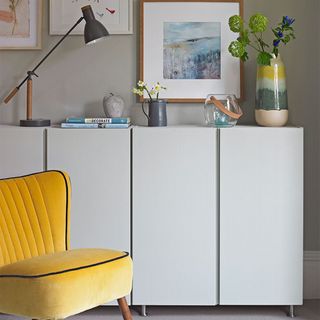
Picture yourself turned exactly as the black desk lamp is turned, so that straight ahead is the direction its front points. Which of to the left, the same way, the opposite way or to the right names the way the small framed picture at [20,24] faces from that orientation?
to the right

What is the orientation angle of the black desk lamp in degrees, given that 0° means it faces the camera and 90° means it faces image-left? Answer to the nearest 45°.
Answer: approximately 270°

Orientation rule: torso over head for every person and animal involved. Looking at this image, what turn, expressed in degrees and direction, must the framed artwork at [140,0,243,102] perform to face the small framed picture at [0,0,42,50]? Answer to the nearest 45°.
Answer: approximately 90° to its right

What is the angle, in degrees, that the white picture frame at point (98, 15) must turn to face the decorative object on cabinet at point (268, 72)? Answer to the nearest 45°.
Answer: approximately 90° to its left

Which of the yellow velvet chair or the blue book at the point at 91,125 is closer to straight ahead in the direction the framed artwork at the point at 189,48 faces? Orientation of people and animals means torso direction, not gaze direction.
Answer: the yellow velvet chair

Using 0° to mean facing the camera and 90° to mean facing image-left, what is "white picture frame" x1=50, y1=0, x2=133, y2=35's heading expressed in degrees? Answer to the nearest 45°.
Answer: approximately 0°

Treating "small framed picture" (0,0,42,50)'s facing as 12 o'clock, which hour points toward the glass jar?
The glass jar is roughly at 10 o'clock from the small framed picture.
